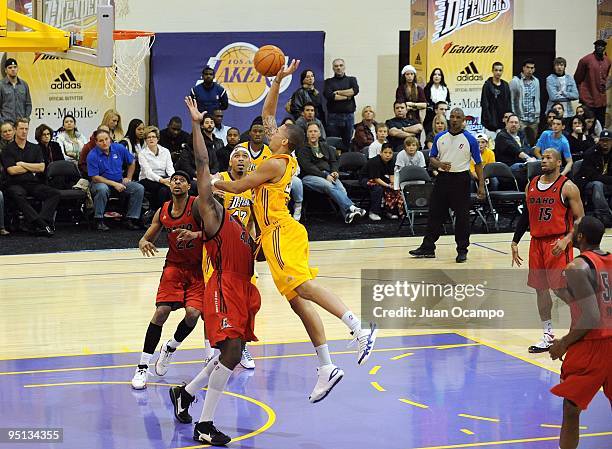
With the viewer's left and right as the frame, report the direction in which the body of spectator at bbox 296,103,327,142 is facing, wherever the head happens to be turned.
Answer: facing the viewer

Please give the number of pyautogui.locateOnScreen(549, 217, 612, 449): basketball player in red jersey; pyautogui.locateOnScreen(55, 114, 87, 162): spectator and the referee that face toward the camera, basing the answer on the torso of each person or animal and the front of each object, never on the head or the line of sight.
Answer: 2

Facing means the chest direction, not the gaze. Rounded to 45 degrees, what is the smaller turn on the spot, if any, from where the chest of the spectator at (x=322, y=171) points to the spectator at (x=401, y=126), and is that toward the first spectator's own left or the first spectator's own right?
approximately 90° to the first spectator's own left

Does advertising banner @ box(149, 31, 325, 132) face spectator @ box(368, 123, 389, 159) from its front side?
no

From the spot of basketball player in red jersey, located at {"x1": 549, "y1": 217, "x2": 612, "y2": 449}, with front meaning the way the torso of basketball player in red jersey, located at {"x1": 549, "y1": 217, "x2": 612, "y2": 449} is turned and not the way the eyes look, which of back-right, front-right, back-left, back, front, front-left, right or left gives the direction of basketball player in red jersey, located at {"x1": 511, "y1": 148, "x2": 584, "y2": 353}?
front-right

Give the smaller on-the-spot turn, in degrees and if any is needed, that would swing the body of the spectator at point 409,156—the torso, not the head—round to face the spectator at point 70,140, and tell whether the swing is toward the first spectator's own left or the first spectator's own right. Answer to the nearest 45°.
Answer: approximately 90° to the first spectator's own right

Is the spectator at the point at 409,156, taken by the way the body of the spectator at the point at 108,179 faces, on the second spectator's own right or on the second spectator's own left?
on the second spectator's own left

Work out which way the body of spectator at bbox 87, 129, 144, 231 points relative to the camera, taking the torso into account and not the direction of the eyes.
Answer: toward the camera

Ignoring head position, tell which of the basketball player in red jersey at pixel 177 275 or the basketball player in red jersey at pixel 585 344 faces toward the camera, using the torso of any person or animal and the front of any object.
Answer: the basketball player in red jersey at pixel 177 275

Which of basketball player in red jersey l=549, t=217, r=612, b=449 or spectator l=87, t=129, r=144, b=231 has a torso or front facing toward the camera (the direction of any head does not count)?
the spectator

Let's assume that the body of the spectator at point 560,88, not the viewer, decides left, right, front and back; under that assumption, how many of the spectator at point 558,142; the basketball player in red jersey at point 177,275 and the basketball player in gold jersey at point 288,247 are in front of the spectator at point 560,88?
3

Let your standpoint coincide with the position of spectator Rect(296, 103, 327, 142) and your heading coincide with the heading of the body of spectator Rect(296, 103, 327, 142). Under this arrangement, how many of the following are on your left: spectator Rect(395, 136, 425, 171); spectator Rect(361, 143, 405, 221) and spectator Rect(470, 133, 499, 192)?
3

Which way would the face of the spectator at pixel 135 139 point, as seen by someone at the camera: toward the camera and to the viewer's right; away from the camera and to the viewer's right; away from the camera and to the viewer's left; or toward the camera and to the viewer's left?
toward the camera and to the viewer's right

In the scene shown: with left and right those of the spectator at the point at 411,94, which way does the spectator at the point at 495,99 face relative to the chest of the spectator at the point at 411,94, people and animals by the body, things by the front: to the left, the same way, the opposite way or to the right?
the same way

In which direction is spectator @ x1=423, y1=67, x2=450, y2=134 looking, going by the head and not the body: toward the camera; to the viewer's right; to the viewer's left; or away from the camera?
toward the camera

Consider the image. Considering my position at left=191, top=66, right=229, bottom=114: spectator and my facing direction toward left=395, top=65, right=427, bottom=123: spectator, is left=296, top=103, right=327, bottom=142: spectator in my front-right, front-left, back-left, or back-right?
front-right

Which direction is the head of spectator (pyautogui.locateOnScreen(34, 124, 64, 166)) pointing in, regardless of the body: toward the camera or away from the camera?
toward the camera

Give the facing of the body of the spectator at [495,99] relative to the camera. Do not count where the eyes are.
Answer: toward the camera

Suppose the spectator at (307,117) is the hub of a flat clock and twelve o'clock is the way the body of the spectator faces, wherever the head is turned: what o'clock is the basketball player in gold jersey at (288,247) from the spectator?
The basketball player in gold jersey is roughly at 12 o'clock from the spectator.

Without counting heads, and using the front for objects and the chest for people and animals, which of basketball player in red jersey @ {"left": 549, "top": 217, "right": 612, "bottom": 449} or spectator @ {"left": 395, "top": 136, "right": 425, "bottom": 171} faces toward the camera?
the spectator
